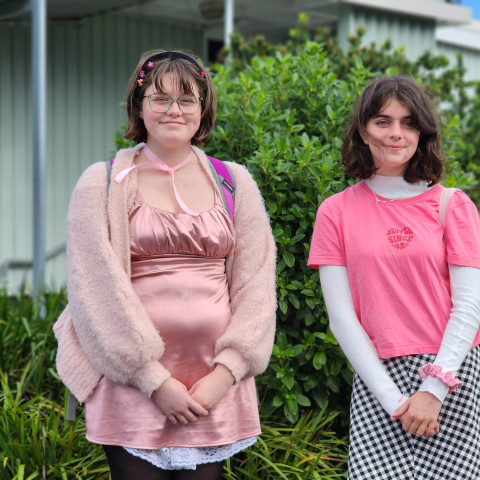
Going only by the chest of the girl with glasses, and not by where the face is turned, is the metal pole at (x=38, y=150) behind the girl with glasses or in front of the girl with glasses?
behind

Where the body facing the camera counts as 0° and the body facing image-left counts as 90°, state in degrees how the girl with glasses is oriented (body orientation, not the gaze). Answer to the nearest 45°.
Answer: approximately 0°
